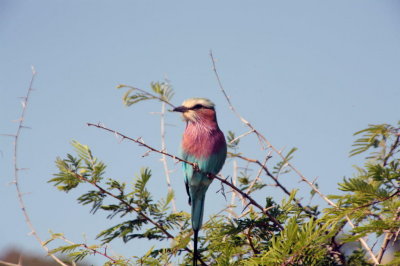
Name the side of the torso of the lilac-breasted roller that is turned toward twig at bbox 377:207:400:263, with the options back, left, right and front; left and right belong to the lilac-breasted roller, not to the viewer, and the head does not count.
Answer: left

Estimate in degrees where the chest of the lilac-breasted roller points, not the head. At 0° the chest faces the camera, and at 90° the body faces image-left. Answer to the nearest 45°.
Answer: approximately 45°
